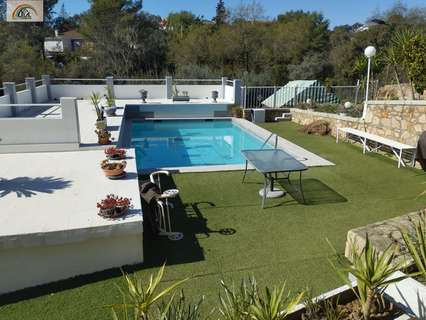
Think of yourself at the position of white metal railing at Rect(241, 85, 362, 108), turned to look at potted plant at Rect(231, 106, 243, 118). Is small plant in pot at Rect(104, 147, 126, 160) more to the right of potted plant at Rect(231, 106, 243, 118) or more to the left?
left

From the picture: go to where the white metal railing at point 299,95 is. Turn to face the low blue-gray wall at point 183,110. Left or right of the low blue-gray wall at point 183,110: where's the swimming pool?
left

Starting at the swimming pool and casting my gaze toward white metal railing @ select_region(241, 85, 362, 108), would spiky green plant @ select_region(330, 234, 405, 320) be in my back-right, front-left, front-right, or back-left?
back-right
